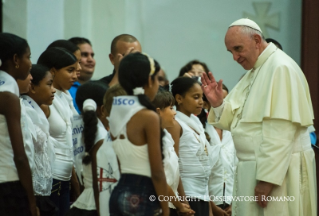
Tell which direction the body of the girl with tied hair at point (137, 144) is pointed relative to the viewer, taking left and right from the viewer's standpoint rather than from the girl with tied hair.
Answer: facing away from the viewer and to the right of the viewer

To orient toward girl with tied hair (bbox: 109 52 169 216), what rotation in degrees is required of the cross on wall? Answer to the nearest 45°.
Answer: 0° — it already faces them

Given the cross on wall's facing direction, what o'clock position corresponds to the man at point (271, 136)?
The man is roughly at 12 o'clock from the cross on wall.

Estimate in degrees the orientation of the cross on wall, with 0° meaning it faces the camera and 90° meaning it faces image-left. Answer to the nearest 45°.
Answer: approximately 0°

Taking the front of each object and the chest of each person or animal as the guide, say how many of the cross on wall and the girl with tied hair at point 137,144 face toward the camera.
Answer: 1

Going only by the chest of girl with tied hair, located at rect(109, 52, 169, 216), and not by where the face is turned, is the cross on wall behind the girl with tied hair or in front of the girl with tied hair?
in front

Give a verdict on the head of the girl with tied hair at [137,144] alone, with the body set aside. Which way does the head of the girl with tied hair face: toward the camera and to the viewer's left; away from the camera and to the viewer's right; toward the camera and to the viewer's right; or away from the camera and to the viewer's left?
away from the camera and to the viewer's right
